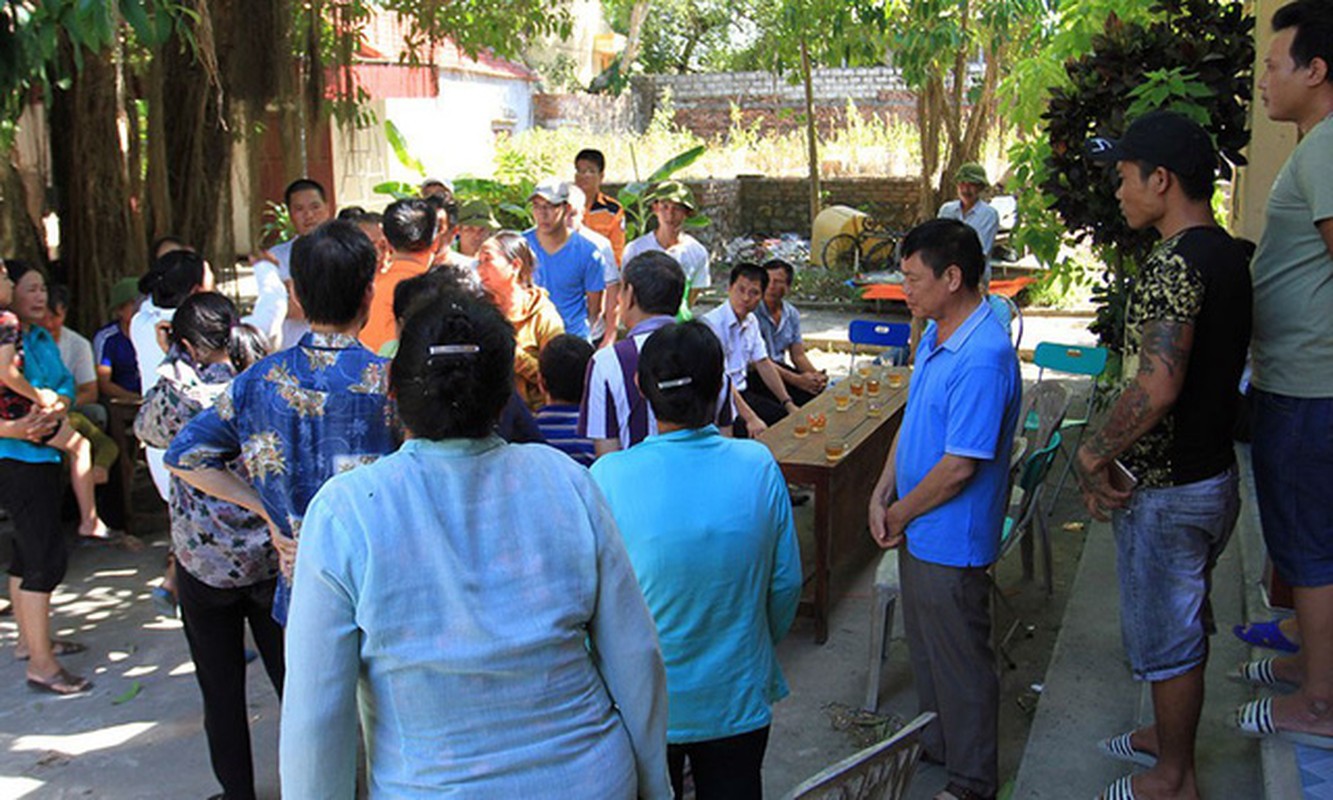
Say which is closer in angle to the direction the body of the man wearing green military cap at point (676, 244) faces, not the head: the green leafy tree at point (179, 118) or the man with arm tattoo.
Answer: the man with arm tattoo

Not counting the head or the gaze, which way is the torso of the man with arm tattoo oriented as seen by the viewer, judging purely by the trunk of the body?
to the viewer's left

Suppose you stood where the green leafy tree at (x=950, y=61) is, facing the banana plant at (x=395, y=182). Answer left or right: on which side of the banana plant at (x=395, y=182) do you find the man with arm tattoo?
left

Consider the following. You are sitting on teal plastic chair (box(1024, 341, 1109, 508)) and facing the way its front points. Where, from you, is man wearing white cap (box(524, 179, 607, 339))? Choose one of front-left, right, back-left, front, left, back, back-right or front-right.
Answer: front-right

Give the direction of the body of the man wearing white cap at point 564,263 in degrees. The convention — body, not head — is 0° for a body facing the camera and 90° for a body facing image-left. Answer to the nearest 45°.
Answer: approximately 45°

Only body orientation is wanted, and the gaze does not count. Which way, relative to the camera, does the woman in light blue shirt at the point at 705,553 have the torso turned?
away from the camera

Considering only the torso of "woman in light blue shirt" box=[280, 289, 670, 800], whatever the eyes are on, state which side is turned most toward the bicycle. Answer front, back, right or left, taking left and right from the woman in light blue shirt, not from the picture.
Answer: front

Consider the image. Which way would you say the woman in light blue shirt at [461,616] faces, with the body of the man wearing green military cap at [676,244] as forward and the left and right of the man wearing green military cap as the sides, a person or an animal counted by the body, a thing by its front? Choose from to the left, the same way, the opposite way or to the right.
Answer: the opposite way

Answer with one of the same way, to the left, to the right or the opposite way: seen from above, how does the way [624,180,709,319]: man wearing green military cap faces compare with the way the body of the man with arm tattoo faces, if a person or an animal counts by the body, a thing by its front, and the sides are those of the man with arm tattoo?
to the left

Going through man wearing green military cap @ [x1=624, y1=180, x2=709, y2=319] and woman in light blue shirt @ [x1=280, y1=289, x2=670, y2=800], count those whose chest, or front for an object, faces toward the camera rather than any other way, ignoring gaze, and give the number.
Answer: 1

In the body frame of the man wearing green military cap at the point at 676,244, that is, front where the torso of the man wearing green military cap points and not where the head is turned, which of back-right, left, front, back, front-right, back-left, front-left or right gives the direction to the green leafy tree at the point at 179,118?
right

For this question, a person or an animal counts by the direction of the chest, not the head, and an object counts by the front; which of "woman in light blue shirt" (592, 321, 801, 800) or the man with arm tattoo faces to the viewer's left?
the man with arm tattoo

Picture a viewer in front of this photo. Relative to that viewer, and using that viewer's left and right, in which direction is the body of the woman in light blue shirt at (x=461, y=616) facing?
facing away from the viewer

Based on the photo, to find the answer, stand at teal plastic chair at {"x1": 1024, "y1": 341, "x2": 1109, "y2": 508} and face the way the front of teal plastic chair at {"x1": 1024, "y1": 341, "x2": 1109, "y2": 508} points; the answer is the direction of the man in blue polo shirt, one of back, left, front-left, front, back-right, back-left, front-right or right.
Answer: front-left
